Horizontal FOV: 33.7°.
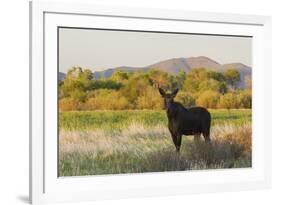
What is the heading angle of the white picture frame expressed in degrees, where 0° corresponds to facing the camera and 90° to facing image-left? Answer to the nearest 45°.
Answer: approximately 315°
